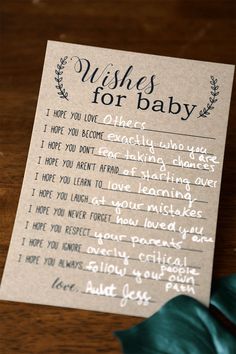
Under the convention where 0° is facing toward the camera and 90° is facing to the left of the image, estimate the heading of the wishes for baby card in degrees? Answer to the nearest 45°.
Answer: approximately 0°
